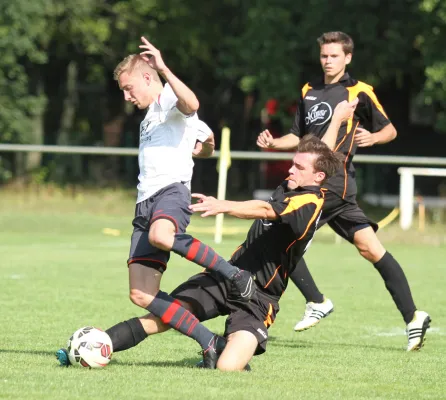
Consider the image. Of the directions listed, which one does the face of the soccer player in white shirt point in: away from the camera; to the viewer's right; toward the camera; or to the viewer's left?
to the viewer's left

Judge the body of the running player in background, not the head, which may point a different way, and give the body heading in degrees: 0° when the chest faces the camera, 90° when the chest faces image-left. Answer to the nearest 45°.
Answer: approximately 45°

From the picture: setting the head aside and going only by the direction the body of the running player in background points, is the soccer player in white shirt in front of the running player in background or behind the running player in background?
in front
